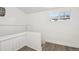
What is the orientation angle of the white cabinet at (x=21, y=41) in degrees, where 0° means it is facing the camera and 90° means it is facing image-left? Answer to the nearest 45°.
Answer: approximately 315°
